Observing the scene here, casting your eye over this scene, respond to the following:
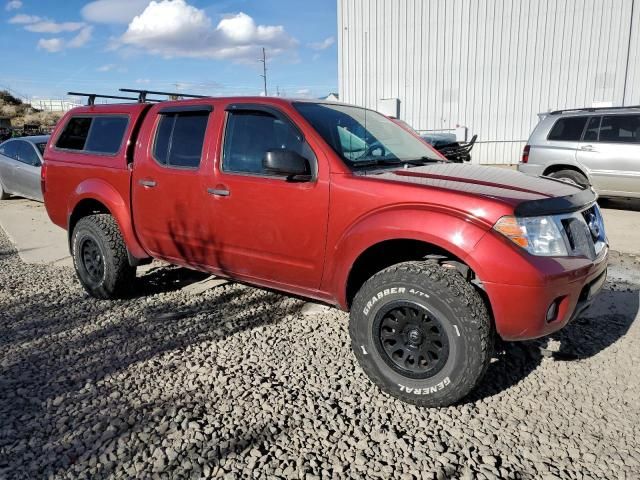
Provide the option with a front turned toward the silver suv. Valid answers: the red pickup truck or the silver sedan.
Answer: the silver sedan

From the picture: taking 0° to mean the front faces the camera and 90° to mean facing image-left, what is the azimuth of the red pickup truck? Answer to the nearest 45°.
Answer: approximately 315°

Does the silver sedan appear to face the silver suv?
yes

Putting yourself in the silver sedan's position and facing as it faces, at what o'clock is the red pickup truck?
The red pickup truck is roughly at 1 o'clock from the silver sedan.

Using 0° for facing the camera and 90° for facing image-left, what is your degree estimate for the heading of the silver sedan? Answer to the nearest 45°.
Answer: approximately 315°

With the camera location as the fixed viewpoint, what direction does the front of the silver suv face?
facing to the right of the viewer

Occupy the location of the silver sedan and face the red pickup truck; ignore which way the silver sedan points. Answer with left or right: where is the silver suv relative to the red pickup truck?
left

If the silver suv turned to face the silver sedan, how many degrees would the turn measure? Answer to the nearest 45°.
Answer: approximately 180°

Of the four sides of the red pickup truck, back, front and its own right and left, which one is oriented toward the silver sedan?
back

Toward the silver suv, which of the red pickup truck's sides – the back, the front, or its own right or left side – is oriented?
left
